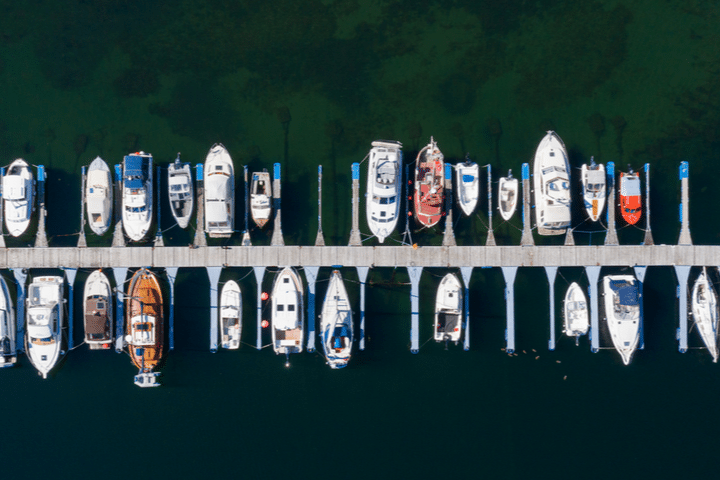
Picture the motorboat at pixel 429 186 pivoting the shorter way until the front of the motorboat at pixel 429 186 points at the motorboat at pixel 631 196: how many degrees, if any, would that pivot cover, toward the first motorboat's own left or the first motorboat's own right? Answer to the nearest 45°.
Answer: approximately 90° to the first motorboat's own right

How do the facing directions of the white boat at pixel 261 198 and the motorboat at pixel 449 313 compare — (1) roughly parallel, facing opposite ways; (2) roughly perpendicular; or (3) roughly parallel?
roughly parallel, facing opposite ways

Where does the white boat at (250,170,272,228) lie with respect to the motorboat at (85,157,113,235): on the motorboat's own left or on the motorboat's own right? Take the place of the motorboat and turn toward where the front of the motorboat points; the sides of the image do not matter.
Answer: on the motorboat's own right
